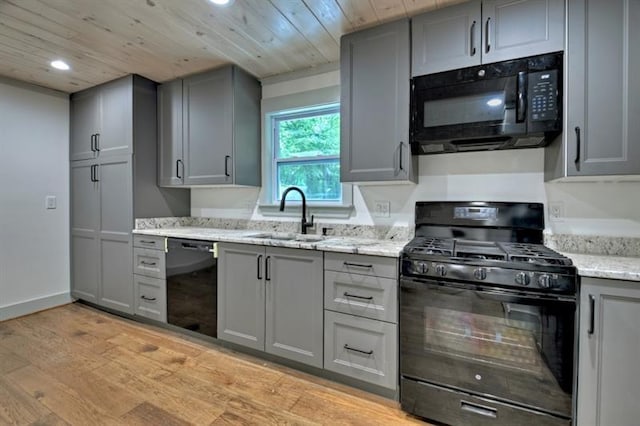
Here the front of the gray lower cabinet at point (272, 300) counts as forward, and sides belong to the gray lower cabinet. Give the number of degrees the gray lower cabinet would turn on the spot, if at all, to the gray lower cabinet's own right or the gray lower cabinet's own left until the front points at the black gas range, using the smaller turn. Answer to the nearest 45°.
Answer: approximately 90° to the gray lower cabinet's own left

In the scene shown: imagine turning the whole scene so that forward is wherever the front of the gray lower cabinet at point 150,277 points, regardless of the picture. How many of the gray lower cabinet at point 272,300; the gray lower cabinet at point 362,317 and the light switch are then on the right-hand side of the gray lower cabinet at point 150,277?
1

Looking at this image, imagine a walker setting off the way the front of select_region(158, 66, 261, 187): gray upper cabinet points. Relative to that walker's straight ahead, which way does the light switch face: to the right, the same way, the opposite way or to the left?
to the left

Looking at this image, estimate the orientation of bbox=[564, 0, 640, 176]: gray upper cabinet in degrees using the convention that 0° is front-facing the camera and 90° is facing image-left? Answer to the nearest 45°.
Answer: approximately 0°

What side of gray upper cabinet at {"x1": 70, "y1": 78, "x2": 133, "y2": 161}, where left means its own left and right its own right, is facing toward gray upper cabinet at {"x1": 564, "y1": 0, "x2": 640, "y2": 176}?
left

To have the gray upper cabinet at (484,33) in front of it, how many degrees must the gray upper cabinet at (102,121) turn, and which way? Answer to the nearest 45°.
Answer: approximately 90° to its left

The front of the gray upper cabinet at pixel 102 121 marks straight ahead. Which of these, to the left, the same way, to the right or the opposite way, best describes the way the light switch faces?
to the left

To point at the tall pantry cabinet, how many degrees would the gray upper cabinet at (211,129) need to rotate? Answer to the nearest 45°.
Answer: approximately 90° to its right

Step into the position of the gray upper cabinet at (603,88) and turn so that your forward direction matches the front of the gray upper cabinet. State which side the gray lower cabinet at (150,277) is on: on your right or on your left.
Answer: on your right

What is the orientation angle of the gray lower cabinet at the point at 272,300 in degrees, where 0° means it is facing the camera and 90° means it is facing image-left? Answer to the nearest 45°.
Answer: approximately 45°
